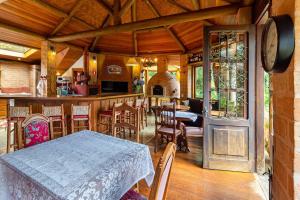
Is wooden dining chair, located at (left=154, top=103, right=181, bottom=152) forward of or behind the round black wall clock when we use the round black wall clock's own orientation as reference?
forward

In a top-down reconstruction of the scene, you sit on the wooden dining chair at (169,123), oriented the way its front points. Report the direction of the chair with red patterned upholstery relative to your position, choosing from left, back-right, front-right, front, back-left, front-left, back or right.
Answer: back

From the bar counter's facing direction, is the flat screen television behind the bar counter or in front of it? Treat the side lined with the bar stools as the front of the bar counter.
behind

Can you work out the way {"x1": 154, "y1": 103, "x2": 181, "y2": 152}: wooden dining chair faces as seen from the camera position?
facing away from the viewer and to the right of the viewer

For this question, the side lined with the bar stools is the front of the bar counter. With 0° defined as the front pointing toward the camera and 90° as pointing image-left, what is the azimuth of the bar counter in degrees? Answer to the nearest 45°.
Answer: approximately 0°

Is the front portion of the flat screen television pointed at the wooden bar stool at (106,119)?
yes

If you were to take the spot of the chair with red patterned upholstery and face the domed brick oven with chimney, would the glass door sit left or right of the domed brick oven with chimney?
right

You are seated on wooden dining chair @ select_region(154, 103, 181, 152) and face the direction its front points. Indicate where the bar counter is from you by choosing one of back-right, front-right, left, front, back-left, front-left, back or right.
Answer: back-left

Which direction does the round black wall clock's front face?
to the viewer's left

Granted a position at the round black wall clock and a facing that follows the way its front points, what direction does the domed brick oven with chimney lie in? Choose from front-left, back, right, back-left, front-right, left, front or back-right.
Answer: front-right

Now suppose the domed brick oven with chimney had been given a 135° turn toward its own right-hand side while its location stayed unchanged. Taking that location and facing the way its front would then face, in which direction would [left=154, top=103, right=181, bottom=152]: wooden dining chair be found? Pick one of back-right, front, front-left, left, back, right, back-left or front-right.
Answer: back
